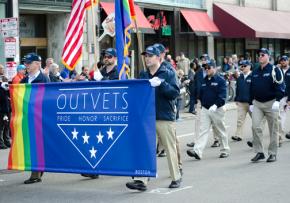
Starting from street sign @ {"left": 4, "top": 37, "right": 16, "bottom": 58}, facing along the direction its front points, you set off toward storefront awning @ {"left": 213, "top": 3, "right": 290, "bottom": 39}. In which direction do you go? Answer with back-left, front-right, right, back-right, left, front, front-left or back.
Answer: back-left

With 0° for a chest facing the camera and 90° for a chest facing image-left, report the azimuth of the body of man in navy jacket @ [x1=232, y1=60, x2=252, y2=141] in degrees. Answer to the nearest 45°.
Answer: approximately 45°

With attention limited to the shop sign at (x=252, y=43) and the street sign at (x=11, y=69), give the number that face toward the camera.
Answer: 2

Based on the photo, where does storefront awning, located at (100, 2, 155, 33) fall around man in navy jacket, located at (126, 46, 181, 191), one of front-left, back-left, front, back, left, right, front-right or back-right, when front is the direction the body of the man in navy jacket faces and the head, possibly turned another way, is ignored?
back-right

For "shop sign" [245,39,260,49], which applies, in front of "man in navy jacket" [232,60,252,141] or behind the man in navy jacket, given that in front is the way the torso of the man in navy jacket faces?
behind

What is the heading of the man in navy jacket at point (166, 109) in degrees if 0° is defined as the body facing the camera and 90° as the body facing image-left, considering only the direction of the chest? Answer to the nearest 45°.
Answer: approximately 45°

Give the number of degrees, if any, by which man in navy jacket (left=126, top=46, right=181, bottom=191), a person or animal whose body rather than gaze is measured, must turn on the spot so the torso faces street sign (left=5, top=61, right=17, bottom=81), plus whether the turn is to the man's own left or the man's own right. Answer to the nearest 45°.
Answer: approximately 90° to the man's own right
